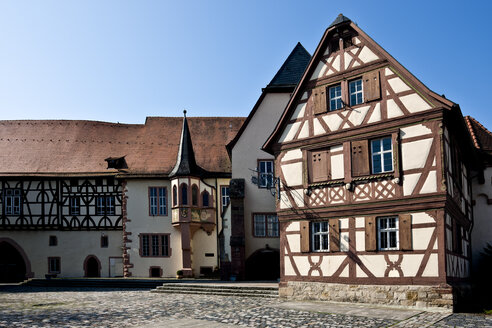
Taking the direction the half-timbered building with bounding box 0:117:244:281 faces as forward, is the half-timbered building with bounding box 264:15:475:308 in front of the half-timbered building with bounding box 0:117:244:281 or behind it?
in front

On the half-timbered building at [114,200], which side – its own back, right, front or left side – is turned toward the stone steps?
front

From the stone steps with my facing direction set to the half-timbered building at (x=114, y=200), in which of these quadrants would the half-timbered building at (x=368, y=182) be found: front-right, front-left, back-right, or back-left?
back-right

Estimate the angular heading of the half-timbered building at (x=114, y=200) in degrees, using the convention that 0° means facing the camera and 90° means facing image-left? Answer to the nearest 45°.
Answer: approximately 0°
